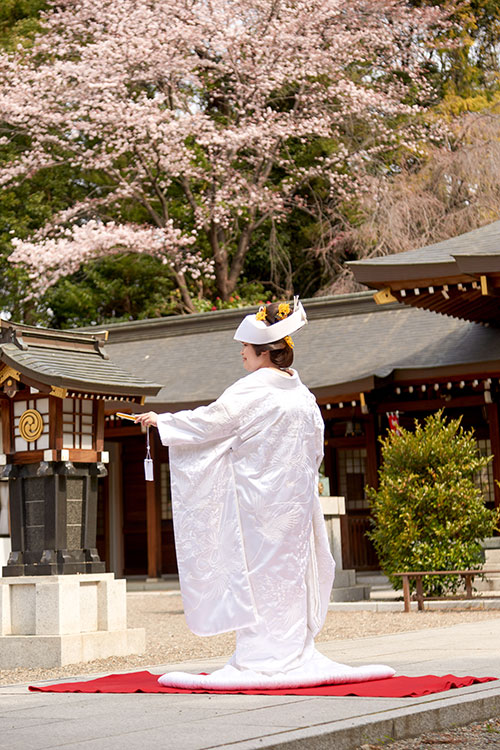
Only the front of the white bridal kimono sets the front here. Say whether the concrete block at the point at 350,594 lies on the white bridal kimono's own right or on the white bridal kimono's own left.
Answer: on the white bridal kimono's own right

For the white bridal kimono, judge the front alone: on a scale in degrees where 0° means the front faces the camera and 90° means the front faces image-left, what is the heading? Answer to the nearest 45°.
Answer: approximately 135°

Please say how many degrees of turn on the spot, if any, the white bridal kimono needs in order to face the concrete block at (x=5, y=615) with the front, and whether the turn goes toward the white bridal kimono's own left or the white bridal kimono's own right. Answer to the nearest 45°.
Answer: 0° — they already face it

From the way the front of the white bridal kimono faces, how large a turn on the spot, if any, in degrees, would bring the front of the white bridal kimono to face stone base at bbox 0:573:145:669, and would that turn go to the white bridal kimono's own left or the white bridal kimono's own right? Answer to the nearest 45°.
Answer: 0° — they already face it

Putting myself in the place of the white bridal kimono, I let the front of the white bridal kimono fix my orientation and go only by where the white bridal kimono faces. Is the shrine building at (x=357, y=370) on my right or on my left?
on my right

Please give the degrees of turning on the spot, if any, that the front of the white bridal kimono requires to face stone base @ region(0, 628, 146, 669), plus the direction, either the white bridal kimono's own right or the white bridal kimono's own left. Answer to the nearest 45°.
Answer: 0° — they already face it

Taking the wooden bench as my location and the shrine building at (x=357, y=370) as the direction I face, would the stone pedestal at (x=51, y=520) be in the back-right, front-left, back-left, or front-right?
back-left

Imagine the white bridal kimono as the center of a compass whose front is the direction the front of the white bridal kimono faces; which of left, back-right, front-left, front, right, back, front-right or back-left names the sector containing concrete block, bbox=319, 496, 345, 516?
front-right

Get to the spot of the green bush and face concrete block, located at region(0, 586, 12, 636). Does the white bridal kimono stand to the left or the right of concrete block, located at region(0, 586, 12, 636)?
left

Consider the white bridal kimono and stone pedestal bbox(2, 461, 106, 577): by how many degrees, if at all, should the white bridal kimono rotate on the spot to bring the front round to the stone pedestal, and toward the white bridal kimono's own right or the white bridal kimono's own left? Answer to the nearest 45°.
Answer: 0° — they already face it
